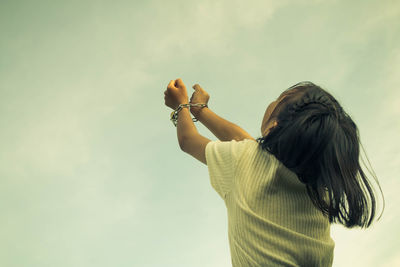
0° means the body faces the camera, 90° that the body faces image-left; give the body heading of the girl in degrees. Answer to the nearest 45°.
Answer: approximately 135°

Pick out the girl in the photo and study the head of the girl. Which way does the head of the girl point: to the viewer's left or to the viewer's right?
to the viewer's left
